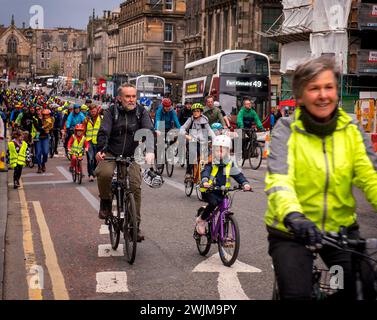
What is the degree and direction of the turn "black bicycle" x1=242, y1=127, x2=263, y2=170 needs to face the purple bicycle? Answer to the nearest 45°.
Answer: approximately 45° to its right

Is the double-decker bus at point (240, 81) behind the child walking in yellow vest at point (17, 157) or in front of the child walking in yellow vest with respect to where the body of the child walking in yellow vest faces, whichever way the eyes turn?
behind

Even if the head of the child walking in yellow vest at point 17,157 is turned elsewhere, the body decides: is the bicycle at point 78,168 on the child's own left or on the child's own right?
on the child's own left

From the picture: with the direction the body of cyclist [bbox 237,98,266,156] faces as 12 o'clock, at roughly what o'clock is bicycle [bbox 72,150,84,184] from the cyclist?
The bicycle is roughly at 3 o'clock from the cyclist.

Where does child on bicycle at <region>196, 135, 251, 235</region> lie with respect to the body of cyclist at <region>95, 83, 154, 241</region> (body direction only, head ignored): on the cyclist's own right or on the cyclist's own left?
on the cyclist's own left

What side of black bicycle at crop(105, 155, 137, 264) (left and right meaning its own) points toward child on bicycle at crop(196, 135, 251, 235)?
left

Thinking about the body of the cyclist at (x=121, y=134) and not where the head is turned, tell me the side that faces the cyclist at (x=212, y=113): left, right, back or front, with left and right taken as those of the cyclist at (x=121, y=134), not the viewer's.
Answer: back

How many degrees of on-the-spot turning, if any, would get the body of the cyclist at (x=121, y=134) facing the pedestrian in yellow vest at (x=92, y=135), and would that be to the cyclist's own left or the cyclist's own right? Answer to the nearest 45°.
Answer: approximately 180°

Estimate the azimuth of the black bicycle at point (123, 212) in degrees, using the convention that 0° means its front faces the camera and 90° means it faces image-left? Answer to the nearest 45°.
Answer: approximately 0°
